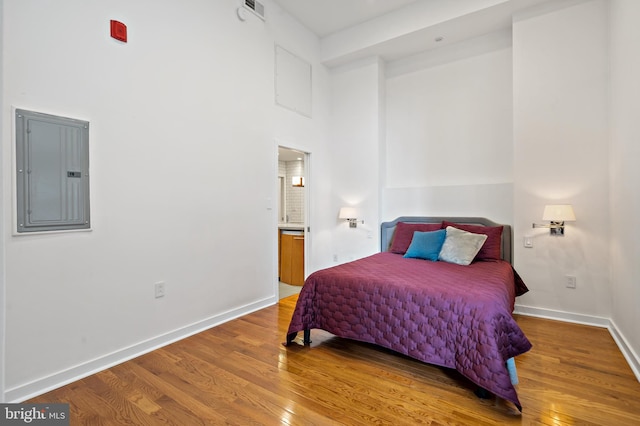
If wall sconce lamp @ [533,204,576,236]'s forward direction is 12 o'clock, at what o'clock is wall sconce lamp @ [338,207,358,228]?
wall sconce lamp @ [338,207,358,228] is roughly at 3 o'clock from wall sconce lamp @ [533,204,576,236].

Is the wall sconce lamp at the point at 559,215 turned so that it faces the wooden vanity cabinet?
no

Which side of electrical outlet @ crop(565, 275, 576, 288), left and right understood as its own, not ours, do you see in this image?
front

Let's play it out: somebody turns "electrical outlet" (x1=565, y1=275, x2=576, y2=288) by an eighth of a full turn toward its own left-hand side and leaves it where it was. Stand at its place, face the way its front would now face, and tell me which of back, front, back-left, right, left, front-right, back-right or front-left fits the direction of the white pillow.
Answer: right

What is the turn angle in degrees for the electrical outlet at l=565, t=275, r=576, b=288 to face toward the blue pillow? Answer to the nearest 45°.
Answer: approximately 45° to its right

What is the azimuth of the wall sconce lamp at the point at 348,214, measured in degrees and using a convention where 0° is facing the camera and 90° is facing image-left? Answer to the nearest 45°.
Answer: approximately 45°

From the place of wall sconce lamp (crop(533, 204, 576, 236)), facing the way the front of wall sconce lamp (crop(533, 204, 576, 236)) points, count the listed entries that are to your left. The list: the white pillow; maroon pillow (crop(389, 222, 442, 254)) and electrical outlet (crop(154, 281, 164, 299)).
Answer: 0

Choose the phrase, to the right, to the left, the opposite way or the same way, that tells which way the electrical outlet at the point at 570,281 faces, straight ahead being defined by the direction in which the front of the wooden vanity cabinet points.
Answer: the same way

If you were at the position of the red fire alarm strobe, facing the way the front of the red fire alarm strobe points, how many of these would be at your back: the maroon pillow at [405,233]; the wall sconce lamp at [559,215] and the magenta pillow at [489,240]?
0

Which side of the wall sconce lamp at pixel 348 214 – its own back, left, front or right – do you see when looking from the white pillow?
left

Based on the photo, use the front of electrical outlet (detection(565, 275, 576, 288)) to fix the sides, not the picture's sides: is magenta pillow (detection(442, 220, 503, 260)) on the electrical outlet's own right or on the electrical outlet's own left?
on the electrical outlet's own right

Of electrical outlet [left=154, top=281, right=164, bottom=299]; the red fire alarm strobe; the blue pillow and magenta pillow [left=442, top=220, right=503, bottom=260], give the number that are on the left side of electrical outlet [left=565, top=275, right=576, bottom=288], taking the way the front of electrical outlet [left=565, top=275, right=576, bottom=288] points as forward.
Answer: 0

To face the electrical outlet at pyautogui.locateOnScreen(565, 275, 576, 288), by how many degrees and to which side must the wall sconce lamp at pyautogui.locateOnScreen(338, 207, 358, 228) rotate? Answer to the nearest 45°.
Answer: approximately 90° to its left

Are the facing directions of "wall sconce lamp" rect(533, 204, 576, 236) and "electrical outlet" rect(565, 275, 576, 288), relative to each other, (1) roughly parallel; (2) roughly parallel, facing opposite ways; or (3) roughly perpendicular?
roughly parallel

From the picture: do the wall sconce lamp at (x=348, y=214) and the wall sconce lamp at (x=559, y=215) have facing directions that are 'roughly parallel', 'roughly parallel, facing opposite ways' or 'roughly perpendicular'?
roughly parallel

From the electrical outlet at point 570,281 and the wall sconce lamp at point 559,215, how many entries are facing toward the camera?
2
